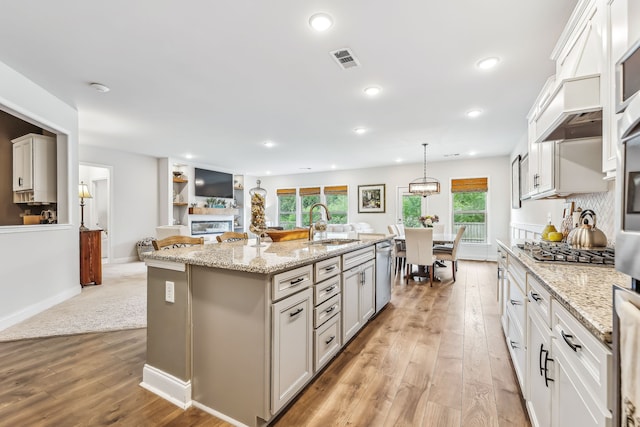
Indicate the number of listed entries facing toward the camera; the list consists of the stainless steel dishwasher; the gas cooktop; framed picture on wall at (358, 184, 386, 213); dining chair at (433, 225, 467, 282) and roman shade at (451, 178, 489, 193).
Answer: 2

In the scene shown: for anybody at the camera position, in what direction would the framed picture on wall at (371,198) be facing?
facing the viewer

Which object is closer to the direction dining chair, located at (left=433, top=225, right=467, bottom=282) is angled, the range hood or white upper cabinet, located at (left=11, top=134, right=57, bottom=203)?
the white upper cabinet

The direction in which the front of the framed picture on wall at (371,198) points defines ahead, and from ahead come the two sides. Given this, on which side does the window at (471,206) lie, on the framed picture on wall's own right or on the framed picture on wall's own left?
on the framed picture on wall's own left

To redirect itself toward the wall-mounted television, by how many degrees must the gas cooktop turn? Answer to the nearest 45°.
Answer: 0° — it already faces it

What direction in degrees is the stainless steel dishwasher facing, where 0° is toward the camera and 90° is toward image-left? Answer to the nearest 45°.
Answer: approximately 270°

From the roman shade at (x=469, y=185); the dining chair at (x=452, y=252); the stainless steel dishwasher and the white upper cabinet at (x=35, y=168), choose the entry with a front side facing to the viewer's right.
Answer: the stainless steel dishwasher

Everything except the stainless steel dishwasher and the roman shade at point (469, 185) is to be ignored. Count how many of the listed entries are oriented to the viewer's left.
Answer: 0

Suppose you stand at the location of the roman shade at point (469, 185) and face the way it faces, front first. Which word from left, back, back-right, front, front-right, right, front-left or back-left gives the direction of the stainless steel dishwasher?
front

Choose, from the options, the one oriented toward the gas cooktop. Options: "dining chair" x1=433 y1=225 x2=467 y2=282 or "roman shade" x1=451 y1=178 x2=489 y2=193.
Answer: the roman shade

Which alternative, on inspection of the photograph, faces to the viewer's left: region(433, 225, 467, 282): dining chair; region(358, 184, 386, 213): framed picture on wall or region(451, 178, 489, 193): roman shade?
the dining chair

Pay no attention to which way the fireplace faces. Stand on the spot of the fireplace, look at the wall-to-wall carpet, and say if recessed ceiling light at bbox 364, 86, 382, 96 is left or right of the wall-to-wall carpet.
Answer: left

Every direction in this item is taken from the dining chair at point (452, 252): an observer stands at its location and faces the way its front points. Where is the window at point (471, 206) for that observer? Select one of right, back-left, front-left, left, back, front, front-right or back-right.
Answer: right

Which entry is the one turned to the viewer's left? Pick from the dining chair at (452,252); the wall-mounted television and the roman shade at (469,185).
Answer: the dining chair

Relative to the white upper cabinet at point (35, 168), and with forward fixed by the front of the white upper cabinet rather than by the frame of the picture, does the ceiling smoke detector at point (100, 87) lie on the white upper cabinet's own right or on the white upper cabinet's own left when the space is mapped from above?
on the white upper cabinet's own left

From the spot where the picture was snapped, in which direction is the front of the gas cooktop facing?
facing to the left of the viewer

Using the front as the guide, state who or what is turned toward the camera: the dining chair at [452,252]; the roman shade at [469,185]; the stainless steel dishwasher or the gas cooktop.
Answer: the roman shade

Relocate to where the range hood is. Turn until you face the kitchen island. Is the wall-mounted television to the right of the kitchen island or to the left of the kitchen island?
right

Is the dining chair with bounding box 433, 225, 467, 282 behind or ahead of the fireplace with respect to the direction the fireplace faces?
ahead

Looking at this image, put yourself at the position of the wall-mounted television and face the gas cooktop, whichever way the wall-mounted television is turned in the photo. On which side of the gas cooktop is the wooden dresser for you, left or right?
right
